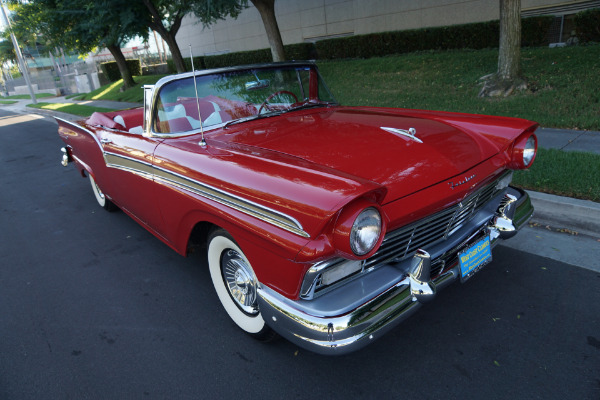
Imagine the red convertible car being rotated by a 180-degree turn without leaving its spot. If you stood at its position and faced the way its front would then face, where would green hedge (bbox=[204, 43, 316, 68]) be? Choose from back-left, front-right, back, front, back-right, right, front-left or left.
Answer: front-right

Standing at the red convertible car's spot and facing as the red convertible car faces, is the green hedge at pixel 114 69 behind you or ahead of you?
behind

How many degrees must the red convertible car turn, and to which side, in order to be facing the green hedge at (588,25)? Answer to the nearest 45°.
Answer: approximately 90° to its left

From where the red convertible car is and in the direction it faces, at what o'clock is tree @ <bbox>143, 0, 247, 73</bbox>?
The tree is roughly at 7 o'clock from the red convertible car.

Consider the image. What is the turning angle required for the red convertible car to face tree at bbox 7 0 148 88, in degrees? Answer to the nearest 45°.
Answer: approximately 180°

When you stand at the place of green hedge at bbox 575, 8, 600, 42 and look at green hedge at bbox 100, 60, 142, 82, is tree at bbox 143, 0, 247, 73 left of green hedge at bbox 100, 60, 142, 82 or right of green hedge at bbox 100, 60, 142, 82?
left

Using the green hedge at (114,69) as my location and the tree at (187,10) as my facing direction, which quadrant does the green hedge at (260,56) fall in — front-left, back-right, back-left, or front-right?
front-left

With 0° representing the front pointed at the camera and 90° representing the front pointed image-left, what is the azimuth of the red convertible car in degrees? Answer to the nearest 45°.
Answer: approximately 315°

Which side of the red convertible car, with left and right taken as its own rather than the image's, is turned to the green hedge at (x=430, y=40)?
left
